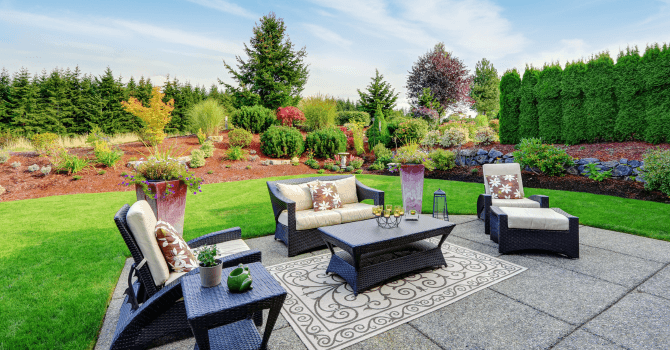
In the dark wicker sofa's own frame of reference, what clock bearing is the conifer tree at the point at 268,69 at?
The conifer tree is roughly at 7 o'clock from the dark wicker sofa.

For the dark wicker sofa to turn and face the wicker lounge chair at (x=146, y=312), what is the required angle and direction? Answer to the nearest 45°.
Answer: approximately 45° to its right

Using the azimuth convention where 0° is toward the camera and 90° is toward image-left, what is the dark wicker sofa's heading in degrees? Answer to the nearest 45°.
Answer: approximately 315°

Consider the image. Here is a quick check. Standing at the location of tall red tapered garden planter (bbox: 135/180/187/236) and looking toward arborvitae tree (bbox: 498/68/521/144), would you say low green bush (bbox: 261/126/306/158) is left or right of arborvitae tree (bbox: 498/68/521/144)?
left

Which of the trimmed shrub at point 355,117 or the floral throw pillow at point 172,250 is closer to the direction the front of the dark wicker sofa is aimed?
the floral throw pillow

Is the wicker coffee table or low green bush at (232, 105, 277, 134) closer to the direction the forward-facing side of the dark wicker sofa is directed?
the wicker coffee table

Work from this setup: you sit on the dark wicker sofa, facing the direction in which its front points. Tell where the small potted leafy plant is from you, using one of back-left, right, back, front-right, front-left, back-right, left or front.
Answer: front-right

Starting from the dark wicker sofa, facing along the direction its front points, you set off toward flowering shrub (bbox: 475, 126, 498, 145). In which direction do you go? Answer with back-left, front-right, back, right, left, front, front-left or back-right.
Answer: left

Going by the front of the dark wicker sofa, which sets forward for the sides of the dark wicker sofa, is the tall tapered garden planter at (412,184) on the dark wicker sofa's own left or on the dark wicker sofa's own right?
on the dark wicker sofa's own left

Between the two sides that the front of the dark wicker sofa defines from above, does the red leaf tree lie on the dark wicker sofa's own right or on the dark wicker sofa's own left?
on the dark wicker sofa's own left

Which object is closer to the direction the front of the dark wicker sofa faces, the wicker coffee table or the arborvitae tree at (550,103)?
the wicker coffee table

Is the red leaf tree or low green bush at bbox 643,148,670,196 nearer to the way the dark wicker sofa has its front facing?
the low green bush
